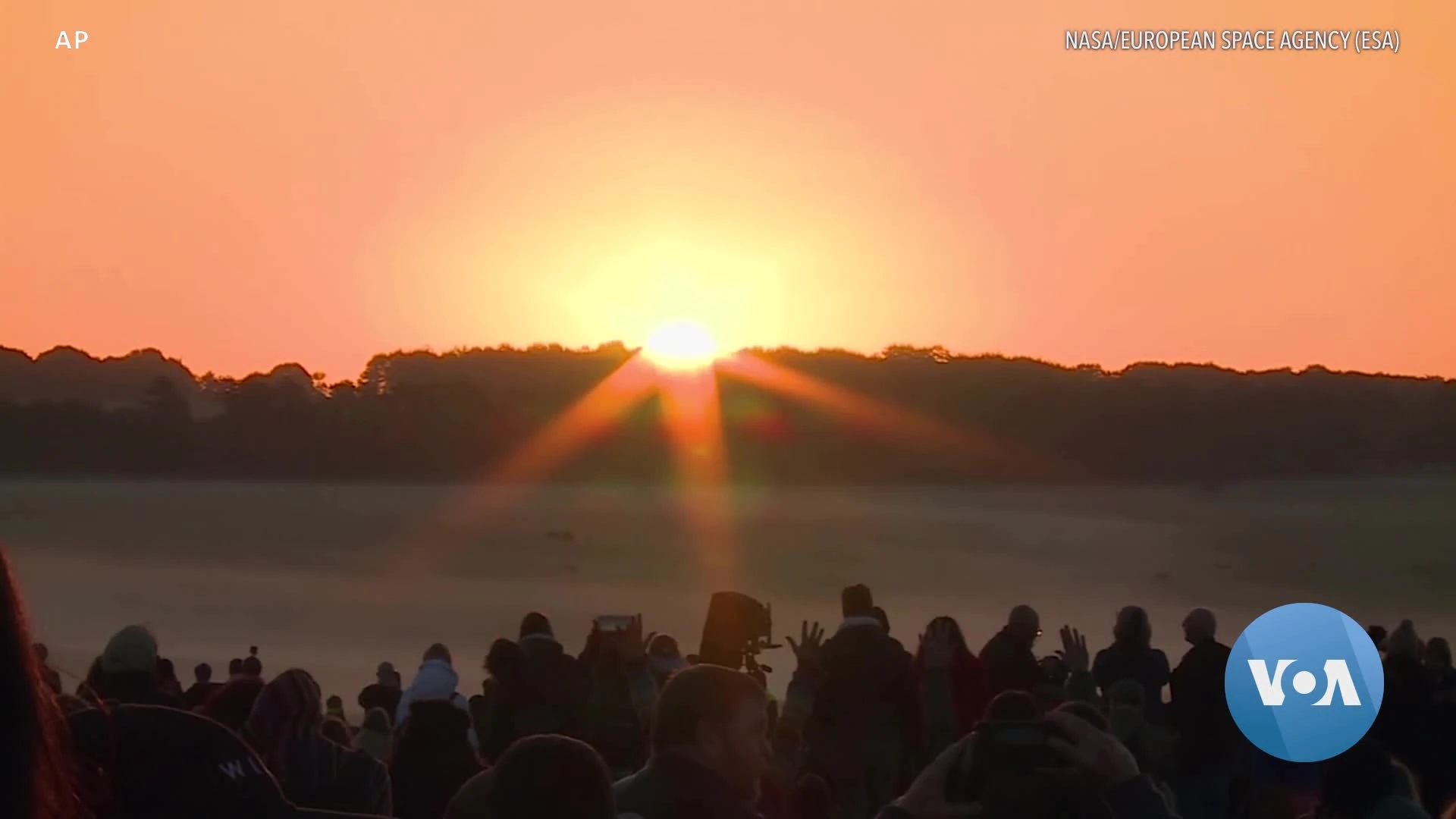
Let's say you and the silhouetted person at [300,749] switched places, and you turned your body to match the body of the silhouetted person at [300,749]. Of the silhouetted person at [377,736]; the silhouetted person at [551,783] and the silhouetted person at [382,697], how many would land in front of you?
2

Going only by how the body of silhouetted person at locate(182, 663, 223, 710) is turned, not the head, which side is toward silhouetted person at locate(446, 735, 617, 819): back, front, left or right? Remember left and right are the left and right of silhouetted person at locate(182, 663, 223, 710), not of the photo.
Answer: back

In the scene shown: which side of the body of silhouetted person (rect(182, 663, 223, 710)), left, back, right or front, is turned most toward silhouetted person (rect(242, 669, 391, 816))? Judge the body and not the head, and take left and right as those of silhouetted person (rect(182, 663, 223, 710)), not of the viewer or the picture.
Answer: back

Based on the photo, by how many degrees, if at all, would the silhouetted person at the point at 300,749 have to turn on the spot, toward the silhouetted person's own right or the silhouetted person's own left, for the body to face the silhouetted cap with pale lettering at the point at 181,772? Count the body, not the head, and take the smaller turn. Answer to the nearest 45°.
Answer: approximately 180°

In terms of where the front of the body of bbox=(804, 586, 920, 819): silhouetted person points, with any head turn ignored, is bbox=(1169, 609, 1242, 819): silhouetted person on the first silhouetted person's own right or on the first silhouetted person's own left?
on the first silhouetted person's own right

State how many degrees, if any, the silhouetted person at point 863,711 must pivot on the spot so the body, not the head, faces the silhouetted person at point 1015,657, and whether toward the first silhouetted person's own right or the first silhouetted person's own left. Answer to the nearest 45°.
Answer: approximately 90° to the first silhouetted person's own right

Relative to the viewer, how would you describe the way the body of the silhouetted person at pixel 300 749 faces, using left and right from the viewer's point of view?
facing away from the viewer

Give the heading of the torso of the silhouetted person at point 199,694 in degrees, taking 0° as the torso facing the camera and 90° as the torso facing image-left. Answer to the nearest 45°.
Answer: approximately 180°

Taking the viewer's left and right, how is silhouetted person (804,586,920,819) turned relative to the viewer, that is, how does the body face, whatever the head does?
facing away from the viewer

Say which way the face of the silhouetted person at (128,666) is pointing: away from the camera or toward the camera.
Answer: away from the camera

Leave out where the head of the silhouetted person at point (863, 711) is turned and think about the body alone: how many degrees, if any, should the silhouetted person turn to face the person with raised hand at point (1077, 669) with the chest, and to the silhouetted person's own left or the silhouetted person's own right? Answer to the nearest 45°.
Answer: approximately 45° to the silhouetted person's own right

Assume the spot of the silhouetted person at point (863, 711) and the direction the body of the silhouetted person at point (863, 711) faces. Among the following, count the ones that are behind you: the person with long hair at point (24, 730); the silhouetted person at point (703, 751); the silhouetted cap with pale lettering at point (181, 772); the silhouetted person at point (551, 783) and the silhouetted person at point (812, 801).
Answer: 5

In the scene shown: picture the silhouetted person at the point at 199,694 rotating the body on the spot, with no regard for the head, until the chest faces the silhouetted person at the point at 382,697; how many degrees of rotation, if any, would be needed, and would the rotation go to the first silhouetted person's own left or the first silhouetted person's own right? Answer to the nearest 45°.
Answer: approximately 45° to the first silhouetted person's own right

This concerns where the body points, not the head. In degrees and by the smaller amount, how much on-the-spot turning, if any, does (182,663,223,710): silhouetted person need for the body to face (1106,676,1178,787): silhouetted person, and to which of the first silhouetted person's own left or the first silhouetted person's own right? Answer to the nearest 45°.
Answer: approximately 90° to the first silhouetted person's own right
